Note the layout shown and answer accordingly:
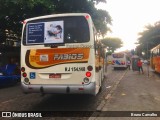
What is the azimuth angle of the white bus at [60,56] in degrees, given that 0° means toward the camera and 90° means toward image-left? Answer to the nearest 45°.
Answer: approximately 180°

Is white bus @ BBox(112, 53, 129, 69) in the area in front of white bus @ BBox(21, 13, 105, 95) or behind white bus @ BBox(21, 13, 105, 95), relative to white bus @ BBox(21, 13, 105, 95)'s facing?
in front
